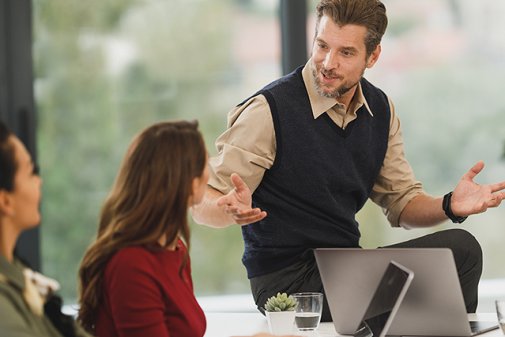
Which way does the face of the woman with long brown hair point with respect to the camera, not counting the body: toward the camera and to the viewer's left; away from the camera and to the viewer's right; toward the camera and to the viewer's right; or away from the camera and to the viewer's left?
away from the camera and to the viewer's right

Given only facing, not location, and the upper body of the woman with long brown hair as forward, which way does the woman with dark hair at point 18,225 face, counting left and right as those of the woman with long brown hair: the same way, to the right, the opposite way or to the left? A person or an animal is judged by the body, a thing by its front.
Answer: the same way

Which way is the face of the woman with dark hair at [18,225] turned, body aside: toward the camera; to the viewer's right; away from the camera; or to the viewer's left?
to the viewer's right

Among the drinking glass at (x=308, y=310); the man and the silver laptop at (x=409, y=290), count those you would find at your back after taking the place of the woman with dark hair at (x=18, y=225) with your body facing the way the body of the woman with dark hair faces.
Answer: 0

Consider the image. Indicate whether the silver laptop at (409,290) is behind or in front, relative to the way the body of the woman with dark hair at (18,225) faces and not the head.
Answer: in front

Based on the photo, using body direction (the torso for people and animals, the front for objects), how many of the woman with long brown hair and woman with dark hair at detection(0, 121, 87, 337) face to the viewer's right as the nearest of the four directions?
2

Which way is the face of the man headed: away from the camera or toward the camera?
toward the camera

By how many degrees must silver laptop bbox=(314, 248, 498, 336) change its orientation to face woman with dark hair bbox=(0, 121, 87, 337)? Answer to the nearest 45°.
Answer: approximately 180°

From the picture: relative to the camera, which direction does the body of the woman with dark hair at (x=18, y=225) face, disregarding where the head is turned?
to the viewer's right

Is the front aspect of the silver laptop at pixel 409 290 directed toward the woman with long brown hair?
no

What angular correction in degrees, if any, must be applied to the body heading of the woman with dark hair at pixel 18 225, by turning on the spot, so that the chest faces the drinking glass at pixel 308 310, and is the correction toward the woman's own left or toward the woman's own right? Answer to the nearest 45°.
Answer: approximately 45° to the woman's own left

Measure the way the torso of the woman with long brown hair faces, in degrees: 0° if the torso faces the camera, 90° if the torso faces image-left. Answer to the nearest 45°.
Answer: approximately 270°

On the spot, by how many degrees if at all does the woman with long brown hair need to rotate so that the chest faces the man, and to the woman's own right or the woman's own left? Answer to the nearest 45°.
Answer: approximately 45° to the woman's own left
